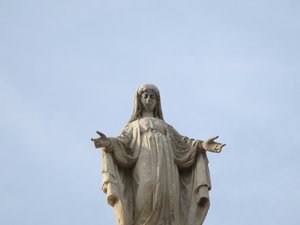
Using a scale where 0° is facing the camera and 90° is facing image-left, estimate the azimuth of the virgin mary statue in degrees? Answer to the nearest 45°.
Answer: approximately 0°
